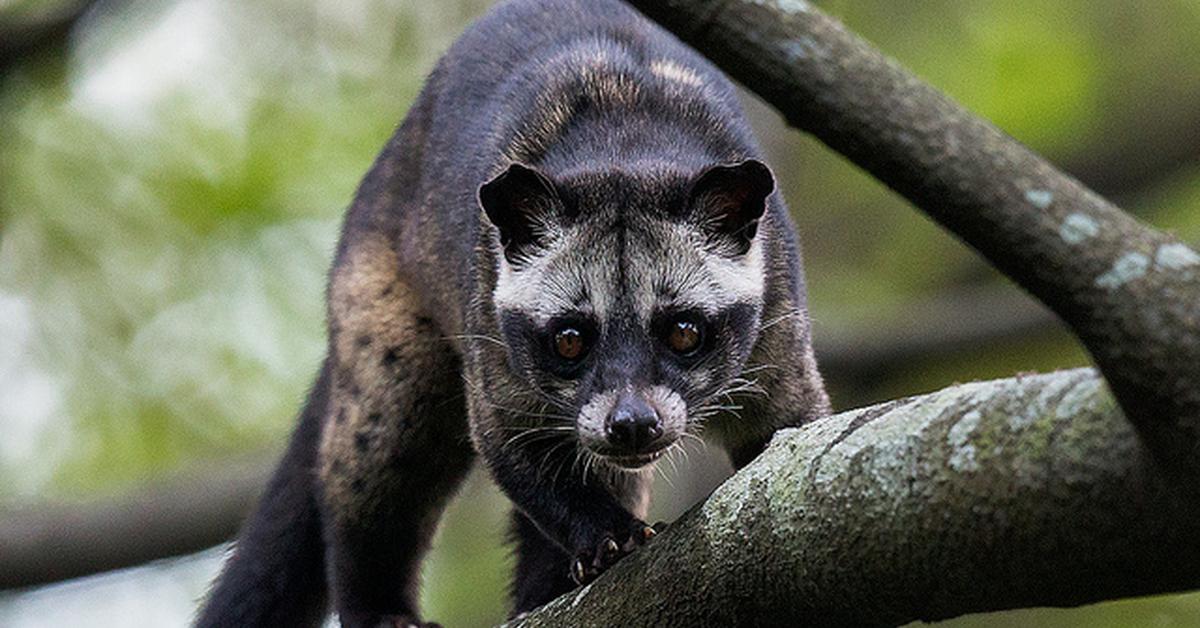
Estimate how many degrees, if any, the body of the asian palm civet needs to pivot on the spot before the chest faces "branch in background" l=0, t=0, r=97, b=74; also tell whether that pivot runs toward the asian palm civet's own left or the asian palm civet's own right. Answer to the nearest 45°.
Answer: approximately 135° to the asian palm civet's own right

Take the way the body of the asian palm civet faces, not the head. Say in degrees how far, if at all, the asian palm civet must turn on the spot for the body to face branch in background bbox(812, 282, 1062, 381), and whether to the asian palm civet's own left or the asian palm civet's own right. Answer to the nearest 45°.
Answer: approximately 135° to the asian palm civet's own left

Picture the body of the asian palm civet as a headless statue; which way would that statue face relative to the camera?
toward the camera

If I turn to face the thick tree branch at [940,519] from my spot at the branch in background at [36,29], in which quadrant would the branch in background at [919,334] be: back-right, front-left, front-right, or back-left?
front-left
